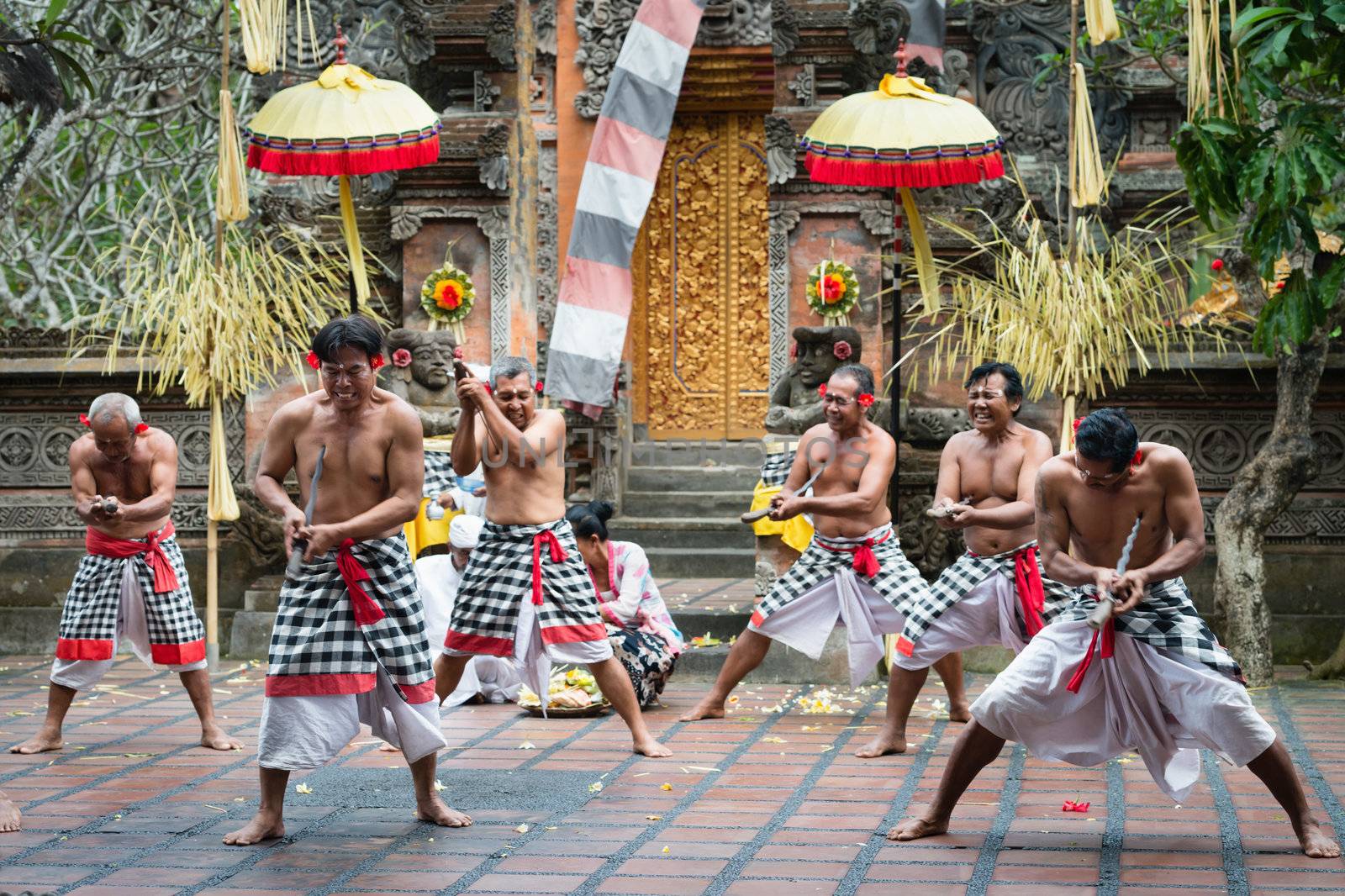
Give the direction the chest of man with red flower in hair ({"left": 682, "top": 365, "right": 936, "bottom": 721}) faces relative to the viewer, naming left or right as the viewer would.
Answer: facing the viewer and to the left of the viewer

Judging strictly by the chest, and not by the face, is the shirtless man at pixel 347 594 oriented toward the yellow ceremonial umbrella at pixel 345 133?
no

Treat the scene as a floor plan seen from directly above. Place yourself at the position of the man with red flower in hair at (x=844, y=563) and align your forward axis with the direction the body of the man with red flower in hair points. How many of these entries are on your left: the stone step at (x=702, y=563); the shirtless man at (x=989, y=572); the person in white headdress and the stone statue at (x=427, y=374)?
1

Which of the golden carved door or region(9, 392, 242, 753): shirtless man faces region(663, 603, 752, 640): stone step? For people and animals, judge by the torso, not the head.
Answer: the golden carved door

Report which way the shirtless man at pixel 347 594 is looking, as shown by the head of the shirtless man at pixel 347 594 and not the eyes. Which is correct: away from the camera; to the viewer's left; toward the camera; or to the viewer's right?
toward the camera

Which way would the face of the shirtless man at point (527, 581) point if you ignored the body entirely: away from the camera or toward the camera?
toward the camera

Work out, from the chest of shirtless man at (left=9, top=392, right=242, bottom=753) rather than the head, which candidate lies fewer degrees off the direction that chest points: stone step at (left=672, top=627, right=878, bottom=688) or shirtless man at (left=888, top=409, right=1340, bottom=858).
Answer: the shirtless man

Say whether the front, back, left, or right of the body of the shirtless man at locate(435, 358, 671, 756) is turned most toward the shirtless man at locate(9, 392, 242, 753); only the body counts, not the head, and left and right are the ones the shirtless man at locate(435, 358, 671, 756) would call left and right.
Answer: right

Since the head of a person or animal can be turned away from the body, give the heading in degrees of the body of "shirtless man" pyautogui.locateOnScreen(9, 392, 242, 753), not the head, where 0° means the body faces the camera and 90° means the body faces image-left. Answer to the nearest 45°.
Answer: approximately 0°

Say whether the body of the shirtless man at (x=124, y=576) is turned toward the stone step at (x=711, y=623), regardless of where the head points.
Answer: no

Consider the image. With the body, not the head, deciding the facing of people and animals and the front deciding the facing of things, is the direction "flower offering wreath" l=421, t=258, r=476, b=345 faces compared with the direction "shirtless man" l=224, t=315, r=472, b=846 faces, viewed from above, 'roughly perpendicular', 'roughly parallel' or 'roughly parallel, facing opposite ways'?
roughly parallel

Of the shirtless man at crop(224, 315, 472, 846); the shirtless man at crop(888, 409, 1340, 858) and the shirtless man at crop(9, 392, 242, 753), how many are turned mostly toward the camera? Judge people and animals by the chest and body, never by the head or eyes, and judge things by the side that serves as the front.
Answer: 3

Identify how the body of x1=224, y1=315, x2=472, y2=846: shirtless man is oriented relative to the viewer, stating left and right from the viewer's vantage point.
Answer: facing the viewer

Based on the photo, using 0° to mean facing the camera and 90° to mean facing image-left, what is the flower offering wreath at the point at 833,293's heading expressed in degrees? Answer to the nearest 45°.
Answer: approximately 0°

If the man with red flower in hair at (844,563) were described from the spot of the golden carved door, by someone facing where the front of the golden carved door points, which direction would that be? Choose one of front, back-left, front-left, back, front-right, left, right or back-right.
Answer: front
